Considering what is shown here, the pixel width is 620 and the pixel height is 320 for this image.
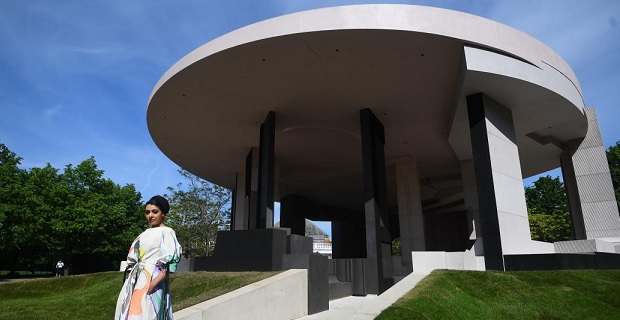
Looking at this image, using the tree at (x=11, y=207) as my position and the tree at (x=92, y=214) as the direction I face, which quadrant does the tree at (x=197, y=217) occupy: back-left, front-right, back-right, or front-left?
front-right

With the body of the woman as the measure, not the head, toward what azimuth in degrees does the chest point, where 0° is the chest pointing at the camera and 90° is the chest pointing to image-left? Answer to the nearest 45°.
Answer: approximately 45°

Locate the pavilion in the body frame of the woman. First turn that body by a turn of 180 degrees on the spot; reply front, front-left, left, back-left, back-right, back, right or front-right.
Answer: front

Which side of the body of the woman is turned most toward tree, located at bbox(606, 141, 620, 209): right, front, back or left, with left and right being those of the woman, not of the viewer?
back

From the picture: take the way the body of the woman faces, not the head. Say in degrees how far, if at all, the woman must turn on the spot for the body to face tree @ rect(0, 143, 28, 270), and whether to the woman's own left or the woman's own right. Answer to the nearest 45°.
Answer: approximately 135° to the woman's own right

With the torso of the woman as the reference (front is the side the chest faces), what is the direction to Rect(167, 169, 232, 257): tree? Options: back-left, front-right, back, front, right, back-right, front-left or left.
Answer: back-right

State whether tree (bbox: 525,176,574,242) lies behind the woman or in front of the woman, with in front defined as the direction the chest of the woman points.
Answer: behind

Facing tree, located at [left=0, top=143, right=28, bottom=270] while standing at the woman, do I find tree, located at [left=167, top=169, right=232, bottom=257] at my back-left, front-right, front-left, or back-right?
front-right

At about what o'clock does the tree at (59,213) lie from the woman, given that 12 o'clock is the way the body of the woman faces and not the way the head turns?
The tree is roughly at 4 o'clock from the woman.

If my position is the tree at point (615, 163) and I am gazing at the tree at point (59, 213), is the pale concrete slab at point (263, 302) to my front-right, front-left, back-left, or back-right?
front-left
